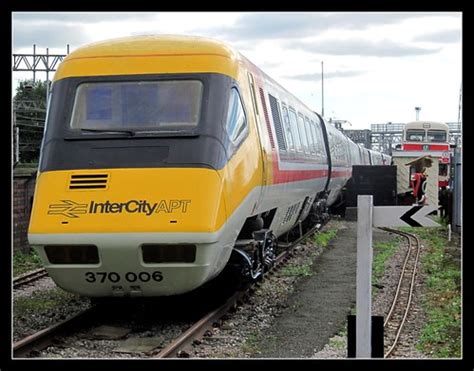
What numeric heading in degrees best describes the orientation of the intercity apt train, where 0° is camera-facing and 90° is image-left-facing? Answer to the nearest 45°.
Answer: approximately 45°

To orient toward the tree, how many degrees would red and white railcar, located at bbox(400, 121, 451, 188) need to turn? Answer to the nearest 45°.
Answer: approximately 45° to its right

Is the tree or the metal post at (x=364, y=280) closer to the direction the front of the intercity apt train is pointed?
the metal post

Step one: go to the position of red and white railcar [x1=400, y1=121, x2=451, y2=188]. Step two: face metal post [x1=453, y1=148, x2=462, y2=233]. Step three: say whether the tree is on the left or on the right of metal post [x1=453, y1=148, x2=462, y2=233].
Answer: right

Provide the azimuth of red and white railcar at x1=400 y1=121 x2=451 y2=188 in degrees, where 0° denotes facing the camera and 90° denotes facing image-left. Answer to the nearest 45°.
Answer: approximately 0°

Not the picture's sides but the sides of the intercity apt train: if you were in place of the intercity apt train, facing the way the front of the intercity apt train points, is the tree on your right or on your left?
on your right

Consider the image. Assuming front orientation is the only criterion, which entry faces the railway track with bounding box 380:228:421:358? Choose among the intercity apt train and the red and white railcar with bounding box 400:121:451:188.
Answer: the red and white railcar

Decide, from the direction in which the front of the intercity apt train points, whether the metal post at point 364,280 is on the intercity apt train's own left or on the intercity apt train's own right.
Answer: on the intercity apt train's own left

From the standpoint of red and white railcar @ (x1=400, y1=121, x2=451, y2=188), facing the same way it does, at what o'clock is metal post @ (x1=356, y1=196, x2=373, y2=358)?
The metal post is roughly at 12 o'clock from the red and white railcar.

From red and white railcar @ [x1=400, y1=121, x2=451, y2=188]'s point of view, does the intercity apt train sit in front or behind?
in front
